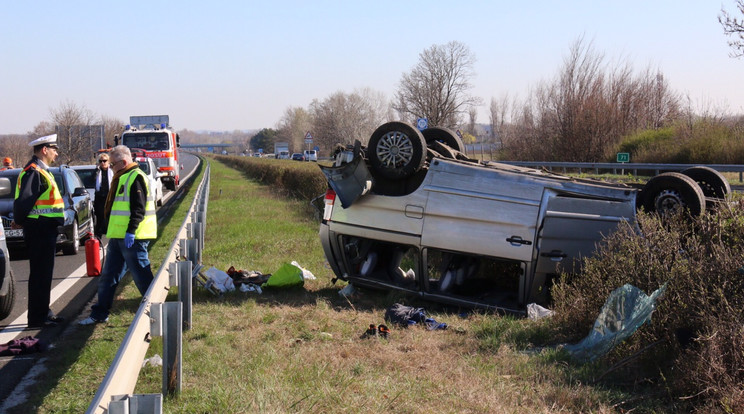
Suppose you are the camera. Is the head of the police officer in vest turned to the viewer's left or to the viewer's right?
to the viewer's right

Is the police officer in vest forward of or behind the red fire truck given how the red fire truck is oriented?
forward

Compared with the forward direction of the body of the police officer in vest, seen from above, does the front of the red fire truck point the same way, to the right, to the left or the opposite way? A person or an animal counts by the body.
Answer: to the right

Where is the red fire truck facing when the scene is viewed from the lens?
facing the viewer

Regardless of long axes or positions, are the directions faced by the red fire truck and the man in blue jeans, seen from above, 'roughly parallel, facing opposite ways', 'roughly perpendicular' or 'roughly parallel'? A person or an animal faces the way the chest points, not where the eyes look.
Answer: roughly perpendicular

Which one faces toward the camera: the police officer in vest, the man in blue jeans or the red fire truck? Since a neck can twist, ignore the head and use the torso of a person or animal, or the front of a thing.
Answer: the red fire truck

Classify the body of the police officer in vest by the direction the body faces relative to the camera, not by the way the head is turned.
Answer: to the viewer's right

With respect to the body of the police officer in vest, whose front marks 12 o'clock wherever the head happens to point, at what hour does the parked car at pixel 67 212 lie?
The parked car is roughly at 9 o'clock from the police officer in vest.

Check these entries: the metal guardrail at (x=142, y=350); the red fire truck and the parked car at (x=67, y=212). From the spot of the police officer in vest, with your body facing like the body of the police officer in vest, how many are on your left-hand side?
2

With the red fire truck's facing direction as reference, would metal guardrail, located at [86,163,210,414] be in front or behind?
in front

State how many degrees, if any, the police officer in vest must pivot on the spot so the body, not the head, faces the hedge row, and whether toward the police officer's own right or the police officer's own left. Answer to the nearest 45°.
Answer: approximately 45° to the police officer's own left
